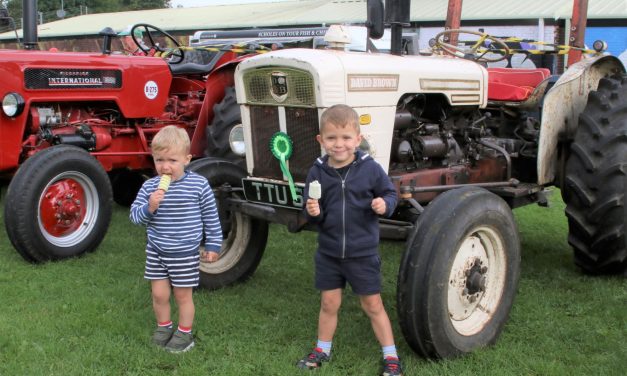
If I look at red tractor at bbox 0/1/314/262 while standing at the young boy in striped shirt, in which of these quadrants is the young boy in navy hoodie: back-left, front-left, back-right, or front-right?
back-right

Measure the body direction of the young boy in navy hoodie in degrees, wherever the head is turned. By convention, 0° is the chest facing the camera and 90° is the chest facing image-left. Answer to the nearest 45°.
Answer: approximately 0°

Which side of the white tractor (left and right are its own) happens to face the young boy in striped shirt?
front

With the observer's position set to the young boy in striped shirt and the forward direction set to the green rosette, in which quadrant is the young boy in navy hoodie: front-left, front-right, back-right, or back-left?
front-right

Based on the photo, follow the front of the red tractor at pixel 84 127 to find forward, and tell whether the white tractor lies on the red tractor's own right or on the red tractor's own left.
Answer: on the red tractor's own left

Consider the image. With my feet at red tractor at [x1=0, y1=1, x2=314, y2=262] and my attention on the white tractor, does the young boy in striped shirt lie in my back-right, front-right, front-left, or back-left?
front-right

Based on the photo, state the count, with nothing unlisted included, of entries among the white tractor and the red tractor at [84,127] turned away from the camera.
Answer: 0

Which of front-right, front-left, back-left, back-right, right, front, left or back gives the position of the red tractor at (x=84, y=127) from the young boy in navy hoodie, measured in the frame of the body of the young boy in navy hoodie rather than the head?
back-right

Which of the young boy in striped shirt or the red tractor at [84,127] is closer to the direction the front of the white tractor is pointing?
the young boy in striped shirt

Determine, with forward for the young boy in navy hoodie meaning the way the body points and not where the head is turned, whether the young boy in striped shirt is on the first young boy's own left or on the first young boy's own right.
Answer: on the first young boy's own right

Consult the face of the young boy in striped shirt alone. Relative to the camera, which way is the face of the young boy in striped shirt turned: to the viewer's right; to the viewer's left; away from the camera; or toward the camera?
toward the camera

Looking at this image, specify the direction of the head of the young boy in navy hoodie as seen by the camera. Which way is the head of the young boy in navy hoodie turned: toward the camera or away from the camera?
toward the camera

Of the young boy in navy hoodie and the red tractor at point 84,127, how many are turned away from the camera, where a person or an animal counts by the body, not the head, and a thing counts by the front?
0

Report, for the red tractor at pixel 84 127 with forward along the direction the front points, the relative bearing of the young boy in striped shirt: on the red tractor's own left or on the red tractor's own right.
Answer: on the red tractor's own left
